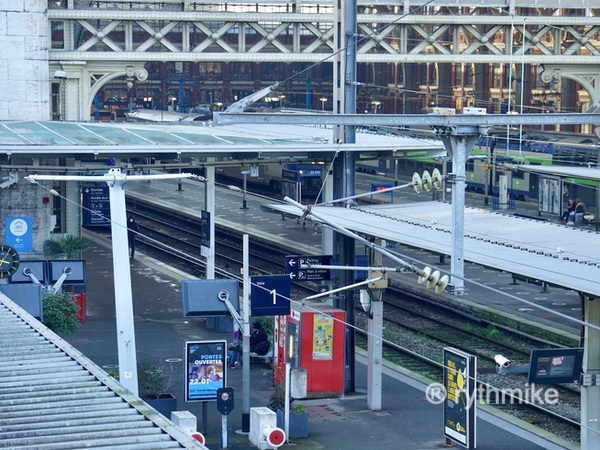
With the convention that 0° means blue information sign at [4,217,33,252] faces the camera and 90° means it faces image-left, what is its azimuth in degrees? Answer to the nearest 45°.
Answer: approximately 0°

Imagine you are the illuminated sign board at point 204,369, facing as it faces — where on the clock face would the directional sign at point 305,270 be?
The directional sign is roughly at 7 o'clock from the illuminated sign board.

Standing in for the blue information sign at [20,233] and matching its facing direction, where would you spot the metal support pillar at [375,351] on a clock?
The metal support pillar is roughly at 11 o'clock from the blue information sign.

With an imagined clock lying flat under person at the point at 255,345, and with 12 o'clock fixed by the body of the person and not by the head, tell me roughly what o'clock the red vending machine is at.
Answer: The red vending machine is roughly at 8 o'clock from the person.

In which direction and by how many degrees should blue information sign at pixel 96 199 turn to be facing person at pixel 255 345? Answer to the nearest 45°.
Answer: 0° — it already faces them

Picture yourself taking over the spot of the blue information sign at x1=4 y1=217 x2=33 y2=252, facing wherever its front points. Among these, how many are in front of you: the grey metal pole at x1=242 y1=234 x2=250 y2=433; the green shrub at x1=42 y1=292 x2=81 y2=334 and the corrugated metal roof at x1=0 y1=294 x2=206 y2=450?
3

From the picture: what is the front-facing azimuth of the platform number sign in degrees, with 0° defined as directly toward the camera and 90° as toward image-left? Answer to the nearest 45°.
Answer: approximately 0°

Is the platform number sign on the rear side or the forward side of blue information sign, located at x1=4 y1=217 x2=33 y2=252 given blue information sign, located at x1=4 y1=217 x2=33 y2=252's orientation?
on the forward side

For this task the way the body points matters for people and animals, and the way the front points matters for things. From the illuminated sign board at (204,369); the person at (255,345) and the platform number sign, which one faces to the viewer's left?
the person

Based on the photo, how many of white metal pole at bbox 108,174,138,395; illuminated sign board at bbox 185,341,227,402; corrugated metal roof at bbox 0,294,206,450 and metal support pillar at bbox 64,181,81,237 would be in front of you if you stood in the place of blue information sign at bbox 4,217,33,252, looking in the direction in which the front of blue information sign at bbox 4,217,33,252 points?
3
